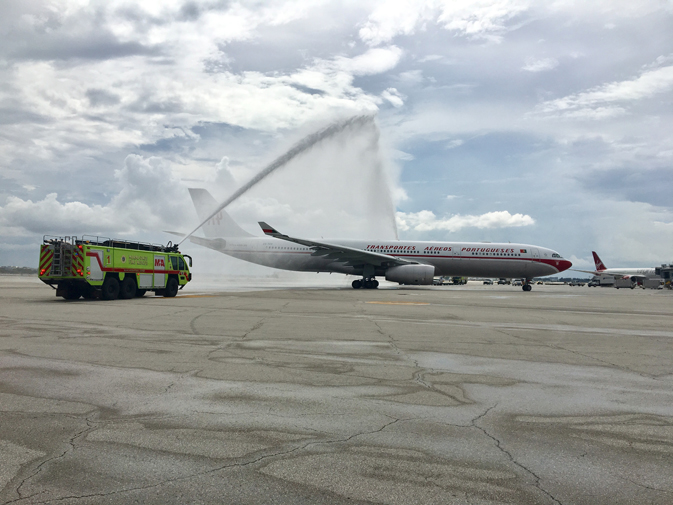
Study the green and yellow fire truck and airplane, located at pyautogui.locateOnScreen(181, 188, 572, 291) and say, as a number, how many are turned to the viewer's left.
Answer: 0

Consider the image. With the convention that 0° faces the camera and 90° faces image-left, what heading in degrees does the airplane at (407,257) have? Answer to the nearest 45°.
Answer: approximately 270°

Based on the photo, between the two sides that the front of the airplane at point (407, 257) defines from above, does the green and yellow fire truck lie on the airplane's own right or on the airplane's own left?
on the airplane's own right

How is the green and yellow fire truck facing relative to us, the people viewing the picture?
facing away from the viewer and to the right of the viewer

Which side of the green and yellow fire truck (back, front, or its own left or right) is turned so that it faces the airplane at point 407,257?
front
